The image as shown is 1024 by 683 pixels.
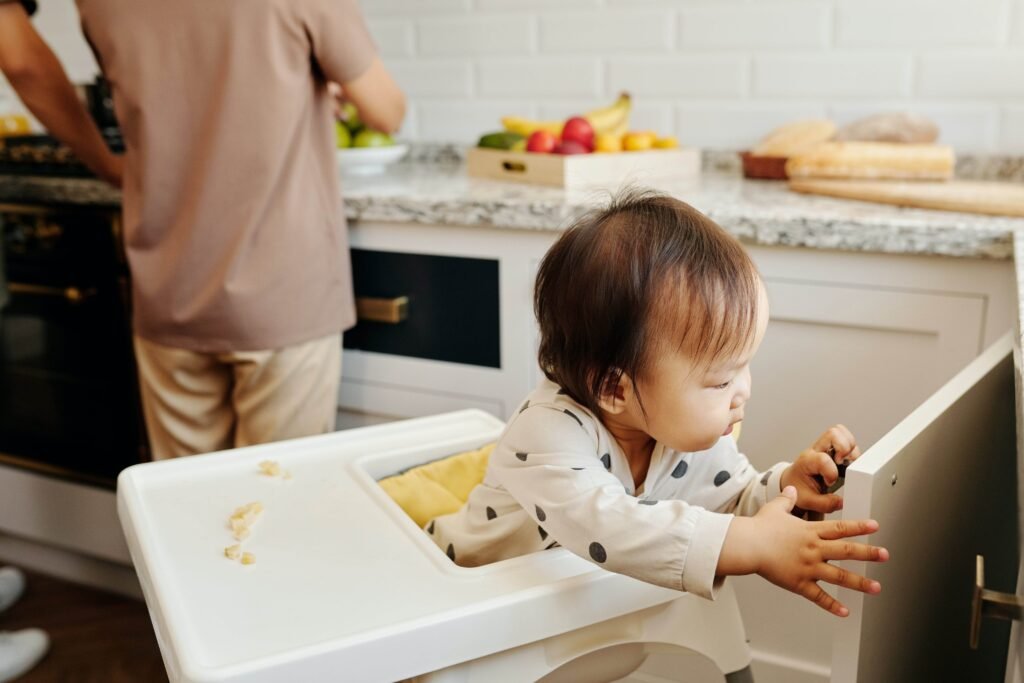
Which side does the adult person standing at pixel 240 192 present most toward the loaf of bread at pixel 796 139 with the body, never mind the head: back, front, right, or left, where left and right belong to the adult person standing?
right

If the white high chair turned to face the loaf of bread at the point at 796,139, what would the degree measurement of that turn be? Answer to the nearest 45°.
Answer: approximately 135° to its right

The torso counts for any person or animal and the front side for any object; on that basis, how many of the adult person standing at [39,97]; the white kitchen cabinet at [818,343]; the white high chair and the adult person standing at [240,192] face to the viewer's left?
1

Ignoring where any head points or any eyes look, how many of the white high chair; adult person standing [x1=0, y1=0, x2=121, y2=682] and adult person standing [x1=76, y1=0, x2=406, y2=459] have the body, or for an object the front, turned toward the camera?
0

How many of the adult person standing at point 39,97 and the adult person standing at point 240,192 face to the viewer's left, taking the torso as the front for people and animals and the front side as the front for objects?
0

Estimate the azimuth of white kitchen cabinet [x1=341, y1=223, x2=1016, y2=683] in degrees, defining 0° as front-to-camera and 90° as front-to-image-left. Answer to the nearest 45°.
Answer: approximately 0°

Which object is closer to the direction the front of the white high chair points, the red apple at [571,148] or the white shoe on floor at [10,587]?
the white shoe on floor

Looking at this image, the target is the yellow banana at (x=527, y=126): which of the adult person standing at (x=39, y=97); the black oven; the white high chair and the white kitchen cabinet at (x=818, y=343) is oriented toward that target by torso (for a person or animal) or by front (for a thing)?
the adult person standing

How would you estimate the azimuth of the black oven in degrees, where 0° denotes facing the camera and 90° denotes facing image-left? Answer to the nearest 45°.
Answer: approximately 45°

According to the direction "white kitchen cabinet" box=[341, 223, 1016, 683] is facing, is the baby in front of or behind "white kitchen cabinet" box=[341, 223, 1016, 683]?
in front

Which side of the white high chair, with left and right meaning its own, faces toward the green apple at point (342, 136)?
right
